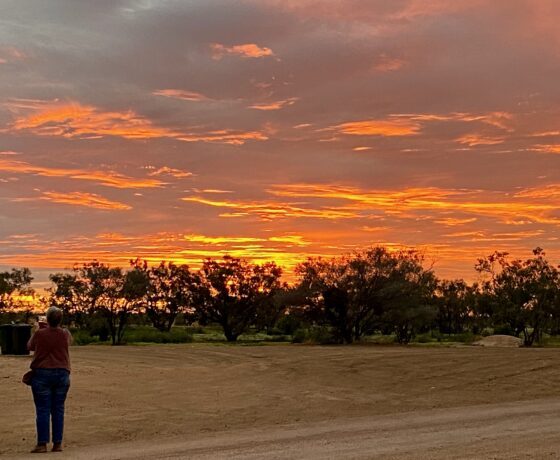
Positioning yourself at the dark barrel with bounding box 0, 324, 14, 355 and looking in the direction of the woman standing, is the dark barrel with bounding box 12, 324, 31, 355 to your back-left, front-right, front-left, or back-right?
front-left

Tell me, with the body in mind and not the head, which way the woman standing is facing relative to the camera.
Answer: away from the camera

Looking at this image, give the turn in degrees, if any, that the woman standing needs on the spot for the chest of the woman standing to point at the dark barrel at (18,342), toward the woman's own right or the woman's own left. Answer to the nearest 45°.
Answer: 0° — they already face it

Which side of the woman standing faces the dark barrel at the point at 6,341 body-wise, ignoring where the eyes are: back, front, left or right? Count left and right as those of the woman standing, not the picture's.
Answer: front
